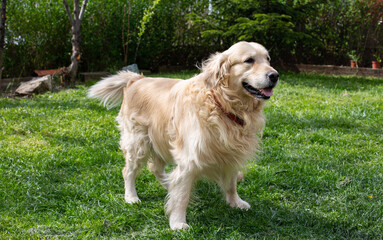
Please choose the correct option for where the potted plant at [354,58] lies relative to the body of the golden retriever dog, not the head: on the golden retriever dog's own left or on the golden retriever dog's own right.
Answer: on the golden retriever dog's own left

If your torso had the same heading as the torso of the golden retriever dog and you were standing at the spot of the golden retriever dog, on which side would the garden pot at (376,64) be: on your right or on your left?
on your left
